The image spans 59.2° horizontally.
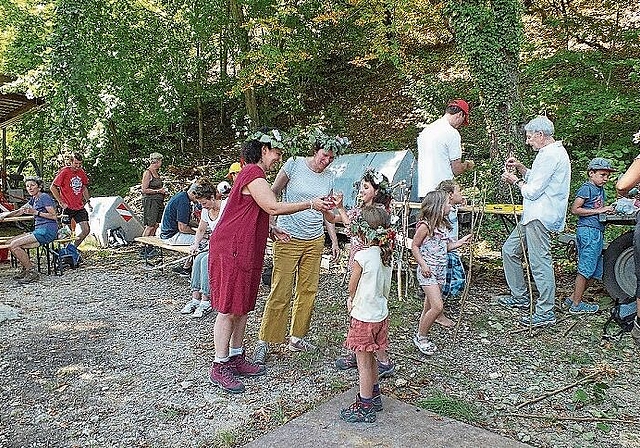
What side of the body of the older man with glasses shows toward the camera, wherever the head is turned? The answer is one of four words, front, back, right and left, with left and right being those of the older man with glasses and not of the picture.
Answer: left

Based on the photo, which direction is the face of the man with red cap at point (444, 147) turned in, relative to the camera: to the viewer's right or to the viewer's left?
to the viewer's right

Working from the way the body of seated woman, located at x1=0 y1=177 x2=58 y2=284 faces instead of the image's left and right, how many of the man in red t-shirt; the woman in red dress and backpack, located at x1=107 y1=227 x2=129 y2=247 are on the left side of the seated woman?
1

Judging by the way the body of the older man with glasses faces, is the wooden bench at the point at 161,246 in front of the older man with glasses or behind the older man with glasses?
in front

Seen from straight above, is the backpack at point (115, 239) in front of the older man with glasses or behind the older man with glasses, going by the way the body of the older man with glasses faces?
in front

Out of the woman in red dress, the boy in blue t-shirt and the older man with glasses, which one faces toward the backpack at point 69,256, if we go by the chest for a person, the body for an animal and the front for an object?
the older man with glasses

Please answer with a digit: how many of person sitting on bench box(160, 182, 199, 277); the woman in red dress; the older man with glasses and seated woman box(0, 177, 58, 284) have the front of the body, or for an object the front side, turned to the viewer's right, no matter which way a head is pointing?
2

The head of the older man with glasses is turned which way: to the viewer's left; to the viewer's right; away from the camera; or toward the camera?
to the viewer's left

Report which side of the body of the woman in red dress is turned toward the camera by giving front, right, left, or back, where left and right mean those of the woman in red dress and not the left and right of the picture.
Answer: right
